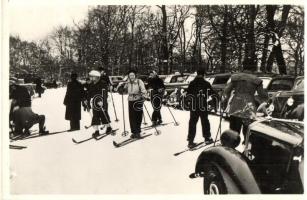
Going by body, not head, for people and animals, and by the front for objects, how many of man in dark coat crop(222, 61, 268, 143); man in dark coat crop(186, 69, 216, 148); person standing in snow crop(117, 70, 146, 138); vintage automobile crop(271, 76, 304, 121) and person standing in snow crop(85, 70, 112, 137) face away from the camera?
2

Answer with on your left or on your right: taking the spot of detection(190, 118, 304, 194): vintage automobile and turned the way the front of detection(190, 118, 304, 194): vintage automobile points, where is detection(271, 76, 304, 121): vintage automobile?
on your right

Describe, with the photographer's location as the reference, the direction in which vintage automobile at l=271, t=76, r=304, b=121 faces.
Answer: facing the viewer and to the left of the viewer

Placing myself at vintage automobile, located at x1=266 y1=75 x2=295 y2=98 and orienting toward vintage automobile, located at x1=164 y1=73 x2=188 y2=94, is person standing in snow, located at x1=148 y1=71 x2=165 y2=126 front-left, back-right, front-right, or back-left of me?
front-left

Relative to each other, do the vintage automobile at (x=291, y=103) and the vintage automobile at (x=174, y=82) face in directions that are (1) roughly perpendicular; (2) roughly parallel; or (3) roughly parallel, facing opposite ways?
roughly parallel

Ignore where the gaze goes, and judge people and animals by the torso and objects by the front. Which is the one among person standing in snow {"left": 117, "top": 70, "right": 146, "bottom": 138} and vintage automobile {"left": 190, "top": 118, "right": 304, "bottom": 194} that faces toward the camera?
the person standing in snow

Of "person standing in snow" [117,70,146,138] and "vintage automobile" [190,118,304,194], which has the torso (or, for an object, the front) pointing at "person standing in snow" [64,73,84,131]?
the vintage automobile

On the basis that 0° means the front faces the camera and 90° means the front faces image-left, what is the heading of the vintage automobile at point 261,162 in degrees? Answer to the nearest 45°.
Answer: approximately 135°

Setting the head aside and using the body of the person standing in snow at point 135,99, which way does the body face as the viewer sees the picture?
toward the camera

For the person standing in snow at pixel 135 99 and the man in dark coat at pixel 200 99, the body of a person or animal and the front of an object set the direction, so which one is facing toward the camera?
the person standing in snow

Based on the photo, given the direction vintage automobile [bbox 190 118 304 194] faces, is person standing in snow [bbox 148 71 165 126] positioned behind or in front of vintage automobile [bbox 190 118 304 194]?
in front

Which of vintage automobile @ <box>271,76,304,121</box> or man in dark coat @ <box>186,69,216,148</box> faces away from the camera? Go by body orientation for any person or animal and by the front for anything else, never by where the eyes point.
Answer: the man in dark coat

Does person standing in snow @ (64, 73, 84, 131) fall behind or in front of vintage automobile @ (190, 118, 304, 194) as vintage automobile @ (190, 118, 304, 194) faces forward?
in front
